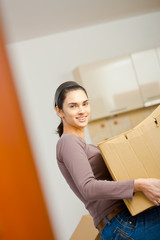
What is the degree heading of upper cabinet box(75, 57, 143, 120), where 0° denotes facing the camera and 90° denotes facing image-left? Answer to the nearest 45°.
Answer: approximately 0°

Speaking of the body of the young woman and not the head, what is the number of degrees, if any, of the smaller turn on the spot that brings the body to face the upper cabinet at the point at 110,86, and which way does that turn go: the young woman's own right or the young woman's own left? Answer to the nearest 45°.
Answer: approximately 90° to the young woman's own left

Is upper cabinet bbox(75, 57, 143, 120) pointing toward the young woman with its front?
yes

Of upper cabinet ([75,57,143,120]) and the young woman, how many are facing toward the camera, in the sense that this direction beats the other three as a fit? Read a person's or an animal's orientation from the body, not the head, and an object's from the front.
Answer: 1

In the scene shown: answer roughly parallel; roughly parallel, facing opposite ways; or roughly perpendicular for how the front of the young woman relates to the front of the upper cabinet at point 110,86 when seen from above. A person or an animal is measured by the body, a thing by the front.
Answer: roughly perpendicular

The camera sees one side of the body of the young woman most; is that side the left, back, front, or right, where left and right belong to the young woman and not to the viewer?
right

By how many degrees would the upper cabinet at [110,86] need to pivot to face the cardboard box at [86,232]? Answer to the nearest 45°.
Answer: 0° — it already faces it
